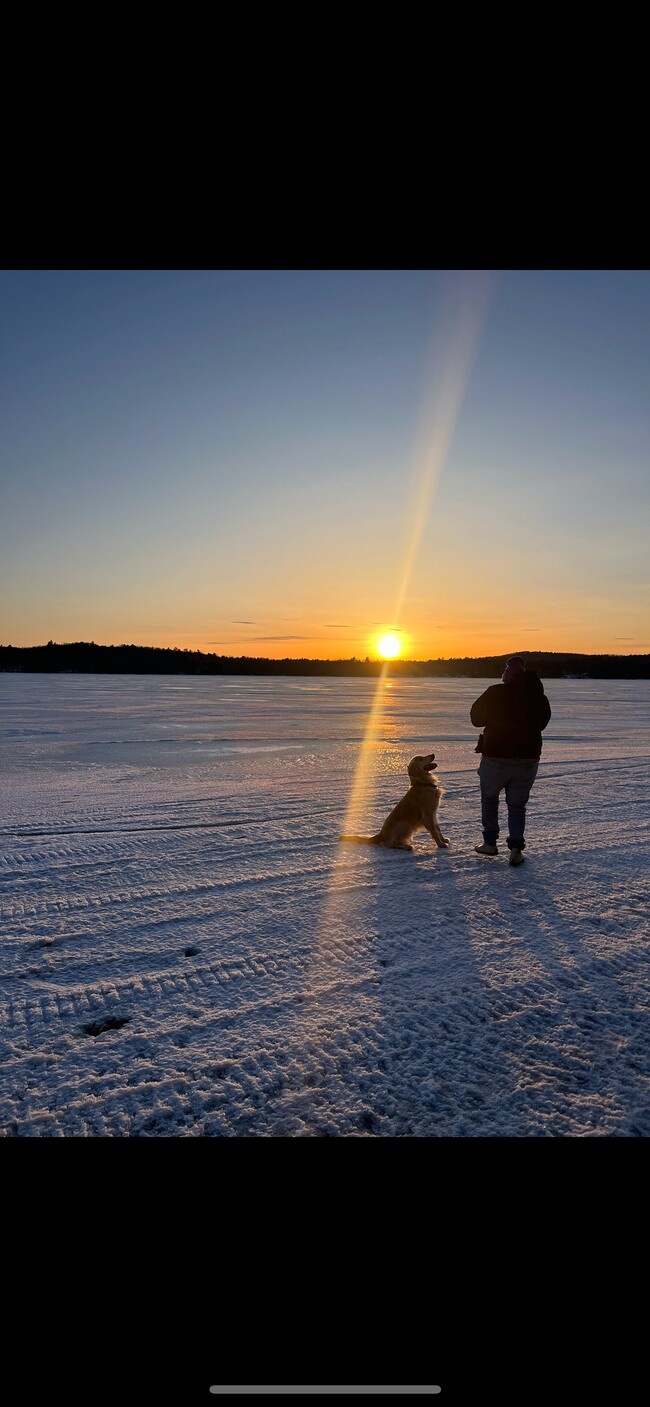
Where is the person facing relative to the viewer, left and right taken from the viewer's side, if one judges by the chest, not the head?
facing away from the viewer and to the left of the viewer

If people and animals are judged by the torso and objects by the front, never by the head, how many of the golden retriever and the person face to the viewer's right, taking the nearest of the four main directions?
1

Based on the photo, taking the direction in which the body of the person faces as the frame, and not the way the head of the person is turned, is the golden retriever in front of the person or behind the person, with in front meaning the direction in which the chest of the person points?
in front

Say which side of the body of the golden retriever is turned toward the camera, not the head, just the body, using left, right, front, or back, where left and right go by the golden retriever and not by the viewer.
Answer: right
